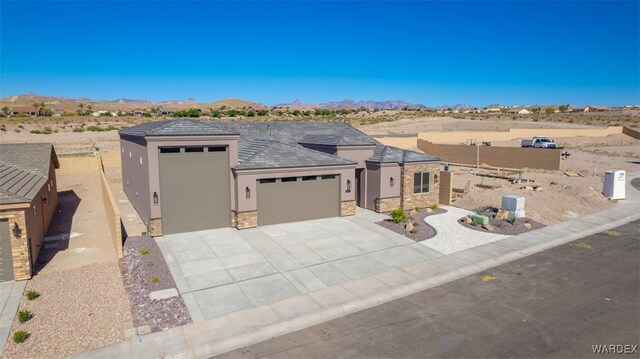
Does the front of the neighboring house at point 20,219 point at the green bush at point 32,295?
yes

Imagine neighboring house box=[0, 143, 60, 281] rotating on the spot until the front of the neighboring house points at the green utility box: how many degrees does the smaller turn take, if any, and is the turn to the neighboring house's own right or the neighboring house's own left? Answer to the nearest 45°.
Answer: approximately 90° to the neighboring house's own left

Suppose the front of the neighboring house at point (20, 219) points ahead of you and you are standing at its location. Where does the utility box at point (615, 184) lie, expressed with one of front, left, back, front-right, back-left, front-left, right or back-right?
left

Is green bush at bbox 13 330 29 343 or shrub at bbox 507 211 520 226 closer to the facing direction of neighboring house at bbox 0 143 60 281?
the green bush

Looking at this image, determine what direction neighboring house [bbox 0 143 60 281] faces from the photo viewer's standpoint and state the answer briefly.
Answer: facing the viewer

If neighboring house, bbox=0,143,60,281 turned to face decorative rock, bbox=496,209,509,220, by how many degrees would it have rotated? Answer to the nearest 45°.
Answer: approximately 90° to its left

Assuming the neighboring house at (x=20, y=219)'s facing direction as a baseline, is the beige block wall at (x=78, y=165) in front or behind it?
behind

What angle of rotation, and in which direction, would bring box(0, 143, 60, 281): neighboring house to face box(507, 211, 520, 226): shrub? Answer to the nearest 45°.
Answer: approximately 90° to its left

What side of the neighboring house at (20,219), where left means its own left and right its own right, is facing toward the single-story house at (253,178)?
left

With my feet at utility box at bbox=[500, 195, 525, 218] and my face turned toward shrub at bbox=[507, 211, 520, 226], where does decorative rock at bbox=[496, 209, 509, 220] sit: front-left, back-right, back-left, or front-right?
front-right

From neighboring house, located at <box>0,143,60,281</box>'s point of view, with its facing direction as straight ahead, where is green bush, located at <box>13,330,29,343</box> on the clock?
The green bush is roughly at 12 o'clock from the neighboring house.

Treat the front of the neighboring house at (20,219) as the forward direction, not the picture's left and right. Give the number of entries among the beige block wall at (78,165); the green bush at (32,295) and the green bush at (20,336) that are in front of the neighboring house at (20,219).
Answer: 2

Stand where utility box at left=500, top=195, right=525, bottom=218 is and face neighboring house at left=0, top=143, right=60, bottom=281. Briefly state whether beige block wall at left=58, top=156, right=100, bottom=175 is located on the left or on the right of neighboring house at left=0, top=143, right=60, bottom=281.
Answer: right
